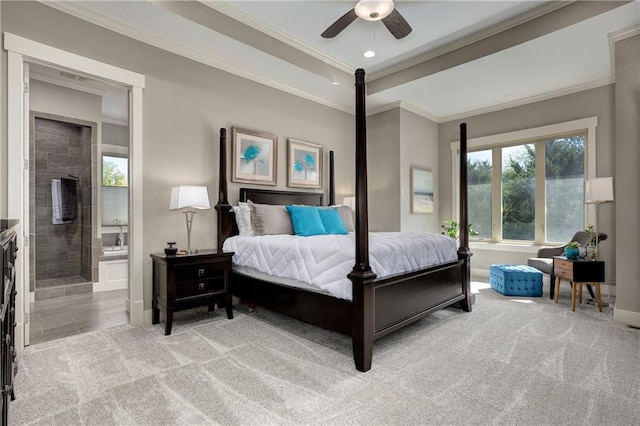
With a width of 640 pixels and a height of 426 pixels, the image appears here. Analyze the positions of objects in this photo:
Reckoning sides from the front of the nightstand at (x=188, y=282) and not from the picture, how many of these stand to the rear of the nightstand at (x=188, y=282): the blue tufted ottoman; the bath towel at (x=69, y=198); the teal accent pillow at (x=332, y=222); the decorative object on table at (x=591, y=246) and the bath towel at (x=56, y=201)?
2

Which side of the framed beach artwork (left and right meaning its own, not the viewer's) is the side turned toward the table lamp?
right

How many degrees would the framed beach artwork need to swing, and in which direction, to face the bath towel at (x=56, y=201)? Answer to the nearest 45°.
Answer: approximately 90° to its right

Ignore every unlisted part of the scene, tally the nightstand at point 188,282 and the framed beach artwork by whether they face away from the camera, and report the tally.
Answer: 0

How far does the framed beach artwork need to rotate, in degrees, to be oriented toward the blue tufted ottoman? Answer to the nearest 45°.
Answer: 0° — it already faces it

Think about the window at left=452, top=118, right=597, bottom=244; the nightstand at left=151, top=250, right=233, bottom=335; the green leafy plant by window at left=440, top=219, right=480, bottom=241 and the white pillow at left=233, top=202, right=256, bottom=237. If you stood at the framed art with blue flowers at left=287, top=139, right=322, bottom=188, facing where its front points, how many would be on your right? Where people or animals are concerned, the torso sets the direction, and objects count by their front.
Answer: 2

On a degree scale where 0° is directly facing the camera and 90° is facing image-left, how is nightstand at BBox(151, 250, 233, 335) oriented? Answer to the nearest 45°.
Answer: approximately 315°

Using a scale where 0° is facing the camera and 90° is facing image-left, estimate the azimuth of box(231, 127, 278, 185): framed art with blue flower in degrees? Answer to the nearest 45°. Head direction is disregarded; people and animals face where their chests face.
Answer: approximately 315°
